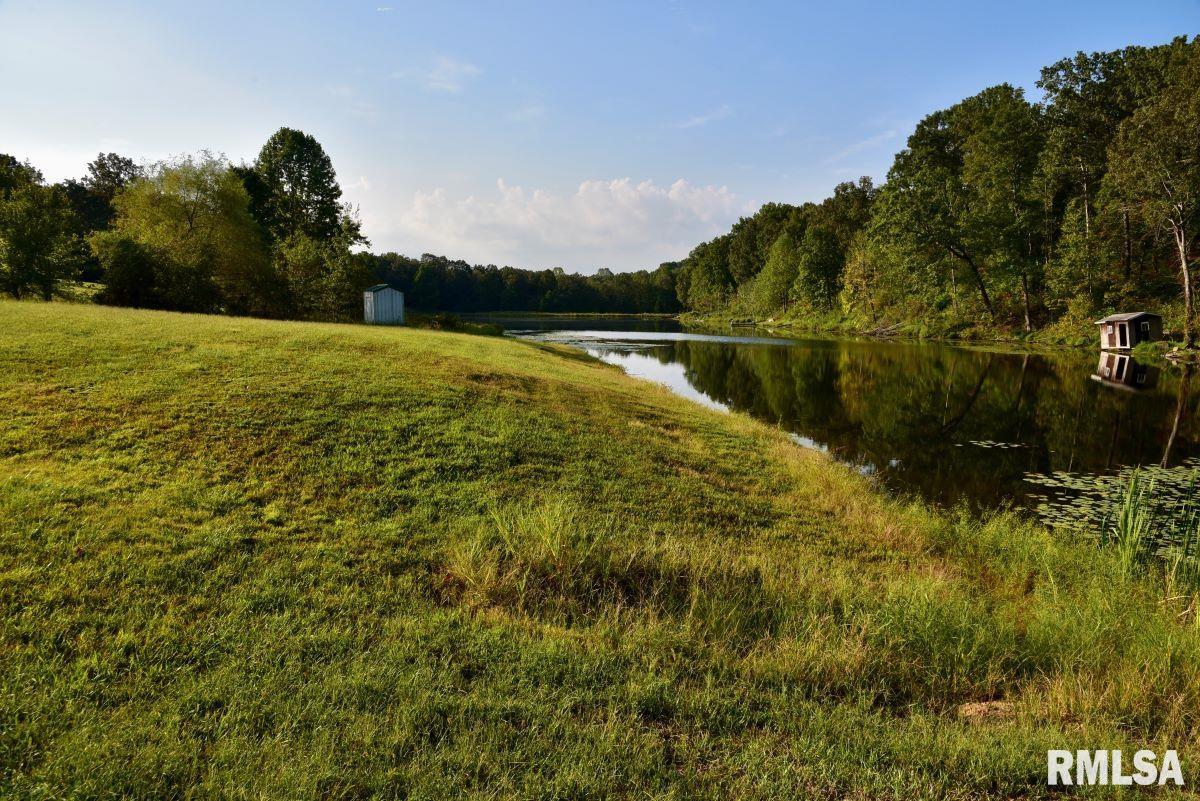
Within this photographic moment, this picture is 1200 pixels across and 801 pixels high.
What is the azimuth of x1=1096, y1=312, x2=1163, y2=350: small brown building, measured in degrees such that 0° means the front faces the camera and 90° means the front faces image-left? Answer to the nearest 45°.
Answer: approximately 45°

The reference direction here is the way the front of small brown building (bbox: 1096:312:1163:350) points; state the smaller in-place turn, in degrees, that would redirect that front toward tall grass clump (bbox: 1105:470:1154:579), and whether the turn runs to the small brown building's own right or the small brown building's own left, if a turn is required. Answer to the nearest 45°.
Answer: approximately 45° to the small brown building's own left

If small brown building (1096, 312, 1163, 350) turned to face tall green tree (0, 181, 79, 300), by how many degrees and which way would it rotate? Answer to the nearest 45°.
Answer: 0° — it already faces it
